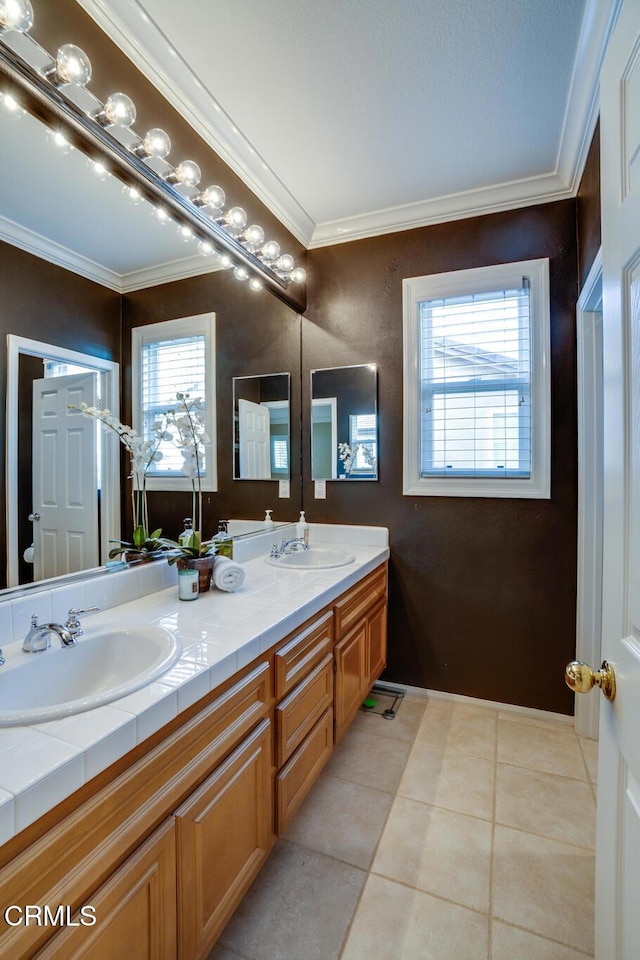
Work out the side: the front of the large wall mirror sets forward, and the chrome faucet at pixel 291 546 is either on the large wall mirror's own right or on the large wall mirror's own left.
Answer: on the large wall mirror's own left

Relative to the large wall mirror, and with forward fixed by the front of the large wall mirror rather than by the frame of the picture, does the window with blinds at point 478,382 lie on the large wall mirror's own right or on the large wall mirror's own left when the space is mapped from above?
on the large wall mirror's own left

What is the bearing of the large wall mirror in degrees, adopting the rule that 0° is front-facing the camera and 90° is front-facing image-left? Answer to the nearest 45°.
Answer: approximately 315°

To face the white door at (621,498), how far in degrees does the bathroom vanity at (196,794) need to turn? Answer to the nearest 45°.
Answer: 0° — it already faces it
